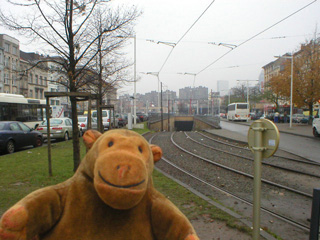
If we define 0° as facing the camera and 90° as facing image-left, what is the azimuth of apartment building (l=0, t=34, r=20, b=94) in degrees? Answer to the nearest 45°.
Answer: approximately 315°

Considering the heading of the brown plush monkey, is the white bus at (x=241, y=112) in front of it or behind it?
behind

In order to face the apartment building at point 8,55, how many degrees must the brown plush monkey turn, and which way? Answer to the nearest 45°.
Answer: approximately 180°
